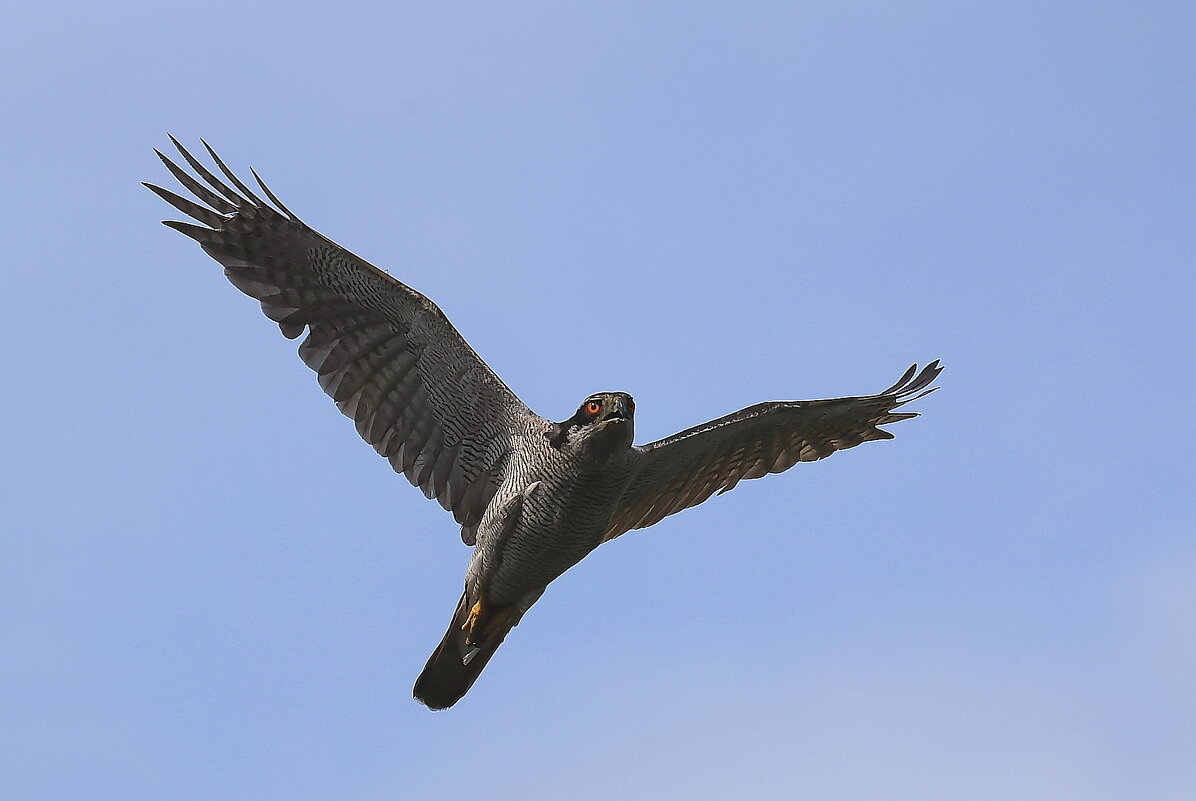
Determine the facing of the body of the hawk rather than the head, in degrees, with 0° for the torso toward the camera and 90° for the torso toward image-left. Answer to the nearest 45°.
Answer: approximately 315°
